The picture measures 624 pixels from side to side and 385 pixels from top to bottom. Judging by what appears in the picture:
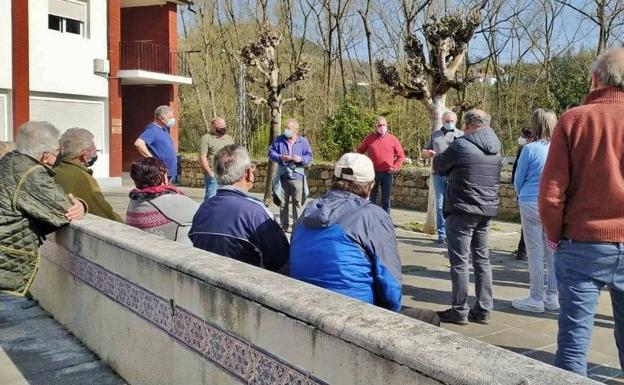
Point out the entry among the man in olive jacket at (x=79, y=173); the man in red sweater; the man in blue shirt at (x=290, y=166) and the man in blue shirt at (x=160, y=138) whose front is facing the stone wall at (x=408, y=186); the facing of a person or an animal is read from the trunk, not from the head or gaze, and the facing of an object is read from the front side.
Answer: the man in olive jacket

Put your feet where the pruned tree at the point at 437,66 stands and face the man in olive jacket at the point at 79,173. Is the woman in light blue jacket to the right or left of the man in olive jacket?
left

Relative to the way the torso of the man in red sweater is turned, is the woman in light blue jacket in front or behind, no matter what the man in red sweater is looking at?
in front

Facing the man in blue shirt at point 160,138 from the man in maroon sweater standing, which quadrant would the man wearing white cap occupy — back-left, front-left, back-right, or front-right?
front-left

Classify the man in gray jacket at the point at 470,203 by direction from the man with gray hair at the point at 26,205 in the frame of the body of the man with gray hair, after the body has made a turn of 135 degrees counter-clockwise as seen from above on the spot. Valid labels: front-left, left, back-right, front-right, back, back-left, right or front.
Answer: back

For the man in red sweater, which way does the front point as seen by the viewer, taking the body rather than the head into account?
toward the camera

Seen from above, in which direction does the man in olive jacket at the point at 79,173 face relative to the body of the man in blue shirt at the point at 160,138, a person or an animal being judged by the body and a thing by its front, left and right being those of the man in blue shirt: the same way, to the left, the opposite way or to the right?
to the left

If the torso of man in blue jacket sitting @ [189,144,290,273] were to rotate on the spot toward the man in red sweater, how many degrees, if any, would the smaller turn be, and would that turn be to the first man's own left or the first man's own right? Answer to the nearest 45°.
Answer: approximately 45° to the first man's own left

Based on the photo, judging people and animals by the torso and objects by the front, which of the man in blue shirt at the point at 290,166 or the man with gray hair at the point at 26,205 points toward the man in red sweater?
the man with gray hair

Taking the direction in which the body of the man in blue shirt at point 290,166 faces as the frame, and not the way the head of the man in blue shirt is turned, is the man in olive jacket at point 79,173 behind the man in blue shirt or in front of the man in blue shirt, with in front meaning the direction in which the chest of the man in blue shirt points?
in front

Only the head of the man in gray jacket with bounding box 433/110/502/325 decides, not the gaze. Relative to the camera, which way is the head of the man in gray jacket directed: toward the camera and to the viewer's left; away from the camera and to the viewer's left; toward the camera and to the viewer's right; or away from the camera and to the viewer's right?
away from the camera and to the viewer's left

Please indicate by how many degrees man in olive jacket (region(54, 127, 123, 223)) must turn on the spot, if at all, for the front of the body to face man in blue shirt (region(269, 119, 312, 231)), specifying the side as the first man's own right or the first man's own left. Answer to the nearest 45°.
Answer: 0° — they already face them

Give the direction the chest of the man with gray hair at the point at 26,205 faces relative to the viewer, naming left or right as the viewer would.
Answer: facing away from the viewer and to the right of the viewer
